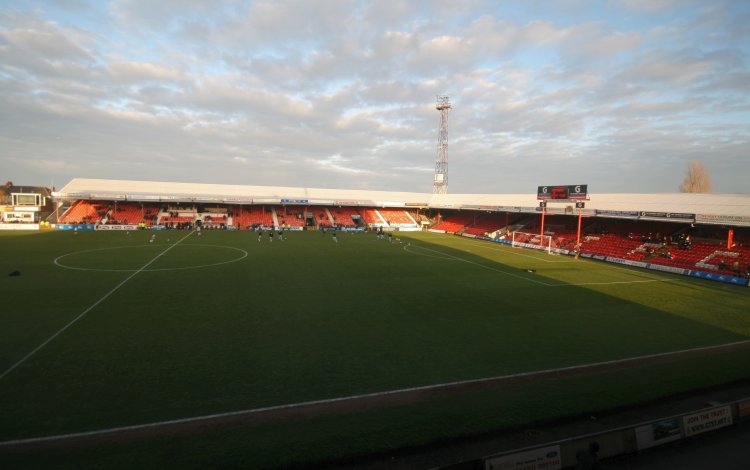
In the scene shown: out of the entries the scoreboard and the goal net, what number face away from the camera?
0

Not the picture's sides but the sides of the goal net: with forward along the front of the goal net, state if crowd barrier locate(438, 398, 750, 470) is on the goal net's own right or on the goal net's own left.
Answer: on the goal net's own left

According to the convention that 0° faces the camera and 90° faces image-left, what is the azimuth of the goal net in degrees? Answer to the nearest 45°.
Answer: approximately 45°

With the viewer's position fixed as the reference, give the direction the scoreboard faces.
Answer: facing the viewer and to the left of the viewer

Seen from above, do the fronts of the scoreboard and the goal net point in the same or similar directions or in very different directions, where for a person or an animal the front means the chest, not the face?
same or similar directions

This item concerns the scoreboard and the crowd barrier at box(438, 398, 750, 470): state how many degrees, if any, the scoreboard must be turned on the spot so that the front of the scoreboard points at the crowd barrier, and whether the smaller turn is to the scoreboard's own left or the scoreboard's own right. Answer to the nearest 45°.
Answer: approximately 45° to the scoreboard's own left
